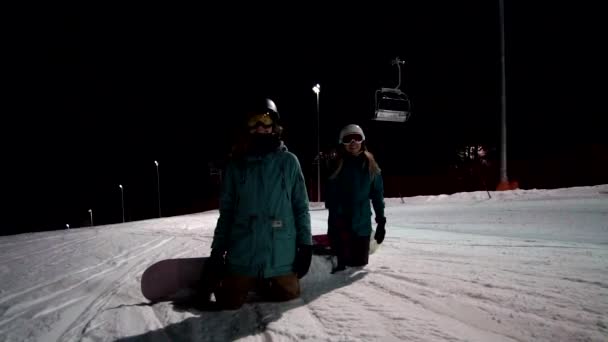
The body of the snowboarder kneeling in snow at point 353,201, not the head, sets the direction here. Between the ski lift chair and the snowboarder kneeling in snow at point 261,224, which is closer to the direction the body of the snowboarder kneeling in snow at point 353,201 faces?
the snowboarder kneeling in snow

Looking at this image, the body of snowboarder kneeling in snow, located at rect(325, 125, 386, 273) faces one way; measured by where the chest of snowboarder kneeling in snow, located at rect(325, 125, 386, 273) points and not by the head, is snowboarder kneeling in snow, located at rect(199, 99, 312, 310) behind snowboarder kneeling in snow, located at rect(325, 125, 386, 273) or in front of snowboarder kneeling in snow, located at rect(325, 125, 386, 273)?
in front

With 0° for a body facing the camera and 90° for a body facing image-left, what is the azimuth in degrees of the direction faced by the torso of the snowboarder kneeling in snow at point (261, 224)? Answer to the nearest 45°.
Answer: approximately 0°

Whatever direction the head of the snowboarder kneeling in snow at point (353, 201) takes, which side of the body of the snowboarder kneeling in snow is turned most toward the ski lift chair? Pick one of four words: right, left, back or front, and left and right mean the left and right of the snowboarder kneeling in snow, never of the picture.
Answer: back

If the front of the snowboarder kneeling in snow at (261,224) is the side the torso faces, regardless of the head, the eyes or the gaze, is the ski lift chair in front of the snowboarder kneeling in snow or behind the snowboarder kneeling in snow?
behind

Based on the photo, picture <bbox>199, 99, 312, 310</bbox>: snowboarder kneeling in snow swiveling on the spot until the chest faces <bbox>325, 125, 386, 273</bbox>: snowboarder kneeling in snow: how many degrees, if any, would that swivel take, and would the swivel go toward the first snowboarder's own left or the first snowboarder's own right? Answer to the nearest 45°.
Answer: approximately 135° to the first snowboarder's own left
